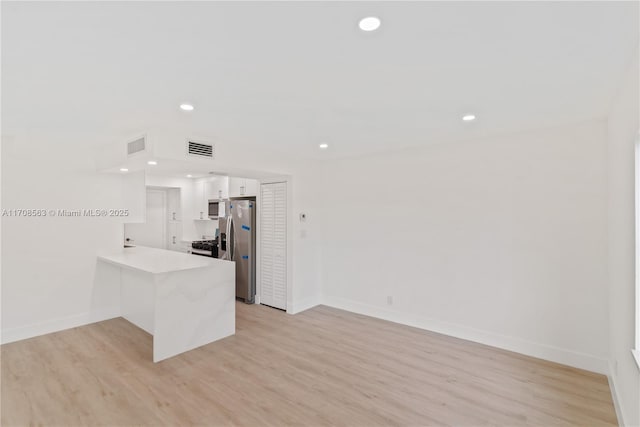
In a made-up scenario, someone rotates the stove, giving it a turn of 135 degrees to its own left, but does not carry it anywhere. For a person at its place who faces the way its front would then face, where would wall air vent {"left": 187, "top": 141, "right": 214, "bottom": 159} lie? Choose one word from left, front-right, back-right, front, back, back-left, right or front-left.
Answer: right

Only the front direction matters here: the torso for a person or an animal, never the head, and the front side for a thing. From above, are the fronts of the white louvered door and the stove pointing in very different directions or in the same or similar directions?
same or similar directions

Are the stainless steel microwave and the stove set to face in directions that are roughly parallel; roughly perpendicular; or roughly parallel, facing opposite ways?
roughly parallel

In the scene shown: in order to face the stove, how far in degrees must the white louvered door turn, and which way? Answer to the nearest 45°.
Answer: approximately 90° to its right

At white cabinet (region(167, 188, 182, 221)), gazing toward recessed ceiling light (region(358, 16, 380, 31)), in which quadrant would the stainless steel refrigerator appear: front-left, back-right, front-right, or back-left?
front-left

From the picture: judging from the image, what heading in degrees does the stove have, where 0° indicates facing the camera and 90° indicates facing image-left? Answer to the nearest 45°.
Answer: approximately 45°

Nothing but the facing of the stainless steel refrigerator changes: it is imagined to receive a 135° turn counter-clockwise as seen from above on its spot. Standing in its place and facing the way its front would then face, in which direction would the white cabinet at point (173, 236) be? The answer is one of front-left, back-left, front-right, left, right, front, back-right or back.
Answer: back-left

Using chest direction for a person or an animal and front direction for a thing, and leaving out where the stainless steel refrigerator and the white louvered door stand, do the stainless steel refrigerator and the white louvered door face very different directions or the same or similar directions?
same or similar directions

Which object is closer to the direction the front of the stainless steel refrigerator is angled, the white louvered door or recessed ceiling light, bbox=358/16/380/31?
the recessed ceiling light

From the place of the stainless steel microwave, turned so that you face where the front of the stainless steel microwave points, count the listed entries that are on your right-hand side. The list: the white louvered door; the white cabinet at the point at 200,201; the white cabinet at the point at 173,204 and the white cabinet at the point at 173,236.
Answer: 3

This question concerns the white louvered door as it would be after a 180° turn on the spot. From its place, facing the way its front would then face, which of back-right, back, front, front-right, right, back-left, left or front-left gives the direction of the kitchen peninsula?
back

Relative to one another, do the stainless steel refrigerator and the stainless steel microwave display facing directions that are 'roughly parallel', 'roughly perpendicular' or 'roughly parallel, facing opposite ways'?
roughly parallel

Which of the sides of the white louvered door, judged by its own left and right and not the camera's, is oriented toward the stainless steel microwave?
right

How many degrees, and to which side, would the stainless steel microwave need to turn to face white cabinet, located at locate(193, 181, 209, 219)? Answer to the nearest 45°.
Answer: approximately 90° to its right

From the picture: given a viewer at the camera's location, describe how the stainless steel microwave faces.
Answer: facing the viewer and to the left of the viewer
